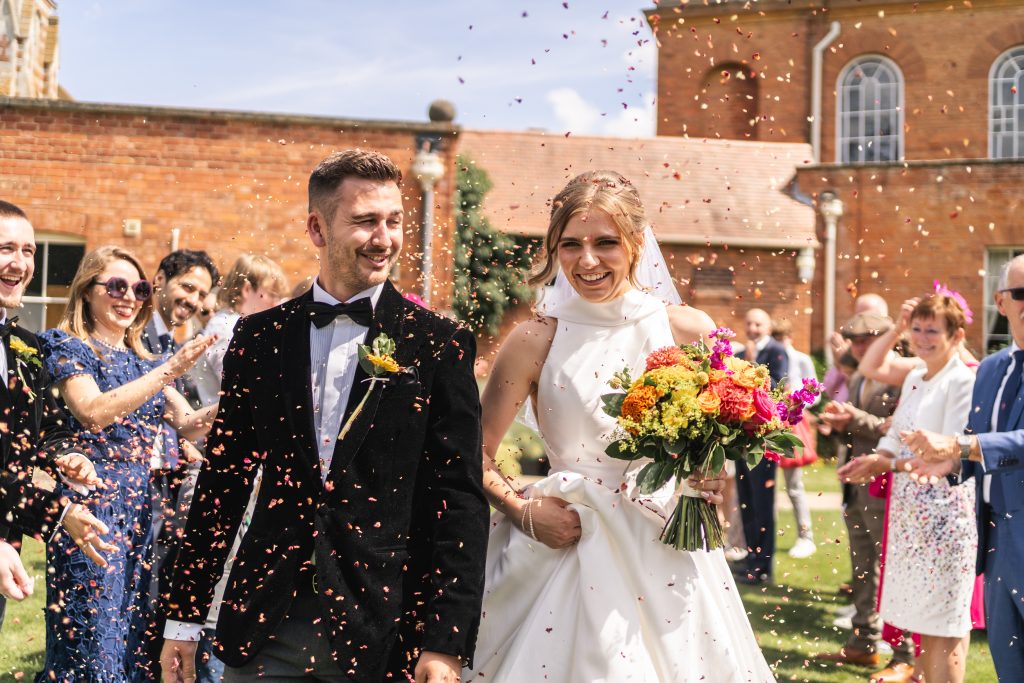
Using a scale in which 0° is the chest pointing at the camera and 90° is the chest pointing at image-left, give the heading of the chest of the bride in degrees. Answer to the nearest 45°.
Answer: approximately 0°

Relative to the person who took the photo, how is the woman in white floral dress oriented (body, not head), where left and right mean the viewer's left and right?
facing the viewer and to the left of the viewer

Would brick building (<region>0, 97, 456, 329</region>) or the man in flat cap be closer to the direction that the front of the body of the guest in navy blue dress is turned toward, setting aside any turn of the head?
the man in flat cap

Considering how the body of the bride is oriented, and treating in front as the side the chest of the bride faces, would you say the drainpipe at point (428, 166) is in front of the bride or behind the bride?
behind

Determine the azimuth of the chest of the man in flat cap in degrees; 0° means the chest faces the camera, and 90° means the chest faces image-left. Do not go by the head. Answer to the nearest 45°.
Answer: approximately 90°

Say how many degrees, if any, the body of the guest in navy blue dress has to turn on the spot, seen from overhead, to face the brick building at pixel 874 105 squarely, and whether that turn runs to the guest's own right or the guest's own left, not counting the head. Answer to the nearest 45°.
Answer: approximately 90° to the guest's own left

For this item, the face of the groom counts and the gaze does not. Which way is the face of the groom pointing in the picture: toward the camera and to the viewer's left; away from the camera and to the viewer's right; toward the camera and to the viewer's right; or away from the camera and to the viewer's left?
toward the camera and to the viewer's right

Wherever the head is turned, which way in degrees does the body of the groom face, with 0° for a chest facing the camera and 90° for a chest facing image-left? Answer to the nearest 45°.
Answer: approximately 0°

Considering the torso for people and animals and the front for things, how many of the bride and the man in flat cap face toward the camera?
1

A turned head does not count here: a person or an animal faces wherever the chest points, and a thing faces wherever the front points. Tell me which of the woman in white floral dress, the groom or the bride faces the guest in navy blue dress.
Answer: the woman in white floral dress

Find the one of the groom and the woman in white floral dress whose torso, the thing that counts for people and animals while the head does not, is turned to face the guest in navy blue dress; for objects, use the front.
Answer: the woman in white floral dress

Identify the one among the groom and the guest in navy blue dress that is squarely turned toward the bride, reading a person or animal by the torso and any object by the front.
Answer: the guest in navy blue dress

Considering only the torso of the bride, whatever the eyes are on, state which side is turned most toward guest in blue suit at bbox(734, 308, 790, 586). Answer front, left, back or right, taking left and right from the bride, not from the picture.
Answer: back

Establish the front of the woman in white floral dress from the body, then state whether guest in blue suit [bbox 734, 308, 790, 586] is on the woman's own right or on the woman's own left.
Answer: on the woman's own right
